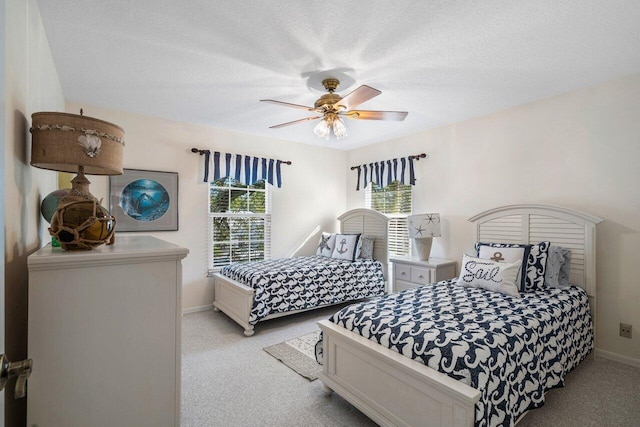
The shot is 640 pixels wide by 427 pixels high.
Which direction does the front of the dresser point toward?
to the viewer's right

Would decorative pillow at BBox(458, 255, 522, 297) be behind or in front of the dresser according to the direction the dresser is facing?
in front

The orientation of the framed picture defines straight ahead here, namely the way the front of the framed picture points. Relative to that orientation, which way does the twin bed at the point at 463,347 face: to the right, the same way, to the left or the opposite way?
to the right

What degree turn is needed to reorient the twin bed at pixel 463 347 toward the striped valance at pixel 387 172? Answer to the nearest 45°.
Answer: approximately 135° to its right

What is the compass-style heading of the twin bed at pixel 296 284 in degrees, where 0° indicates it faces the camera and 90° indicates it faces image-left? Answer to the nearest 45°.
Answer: approximately 45°

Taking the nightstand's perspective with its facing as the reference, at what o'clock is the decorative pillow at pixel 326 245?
The decorative pillow is roughly at 2 o'clock from the nightstand.

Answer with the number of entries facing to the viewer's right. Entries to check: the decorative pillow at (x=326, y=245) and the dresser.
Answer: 1

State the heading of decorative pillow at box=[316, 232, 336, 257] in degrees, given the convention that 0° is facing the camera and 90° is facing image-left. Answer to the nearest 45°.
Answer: approximately 45°

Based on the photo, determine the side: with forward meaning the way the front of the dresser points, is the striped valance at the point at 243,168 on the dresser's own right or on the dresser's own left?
on the dresser's own left

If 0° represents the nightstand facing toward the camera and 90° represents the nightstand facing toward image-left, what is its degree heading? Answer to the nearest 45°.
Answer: approximately 45°
